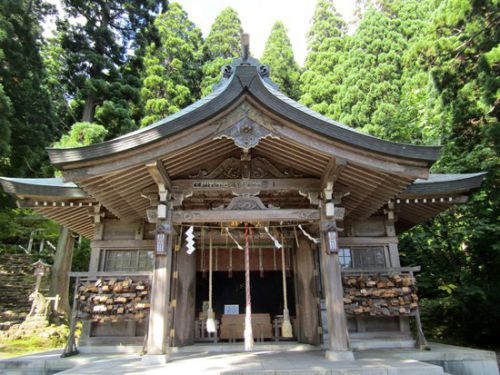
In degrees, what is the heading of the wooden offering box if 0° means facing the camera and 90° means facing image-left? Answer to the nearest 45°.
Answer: approximately 0°

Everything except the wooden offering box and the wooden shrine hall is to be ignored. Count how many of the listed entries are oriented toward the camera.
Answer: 2

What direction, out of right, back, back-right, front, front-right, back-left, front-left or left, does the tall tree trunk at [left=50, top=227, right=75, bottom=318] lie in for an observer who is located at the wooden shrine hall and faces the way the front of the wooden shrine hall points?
back-right

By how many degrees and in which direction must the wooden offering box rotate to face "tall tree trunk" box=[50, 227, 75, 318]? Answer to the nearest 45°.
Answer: approximately 135° to its right
